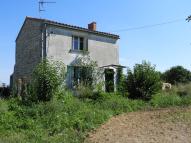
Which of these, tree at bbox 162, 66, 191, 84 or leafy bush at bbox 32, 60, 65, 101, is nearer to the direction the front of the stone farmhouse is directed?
the leafy bush

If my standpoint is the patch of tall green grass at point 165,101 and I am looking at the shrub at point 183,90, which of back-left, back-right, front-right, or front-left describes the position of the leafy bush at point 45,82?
back-left

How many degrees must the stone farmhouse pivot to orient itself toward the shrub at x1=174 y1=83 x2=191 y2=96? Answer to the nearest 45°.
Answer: approximately 45° to its left

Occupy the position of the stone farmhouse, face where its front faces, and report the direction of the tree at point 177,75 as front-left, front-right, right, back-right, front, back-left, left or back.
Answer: left

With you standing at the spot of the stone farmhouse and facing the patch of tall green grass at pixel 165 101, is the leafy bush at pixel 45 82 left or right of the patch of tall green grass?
right

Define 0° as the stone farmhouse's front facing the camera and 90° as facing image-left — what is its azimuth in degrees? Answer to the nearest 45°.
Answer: approximately 315°
